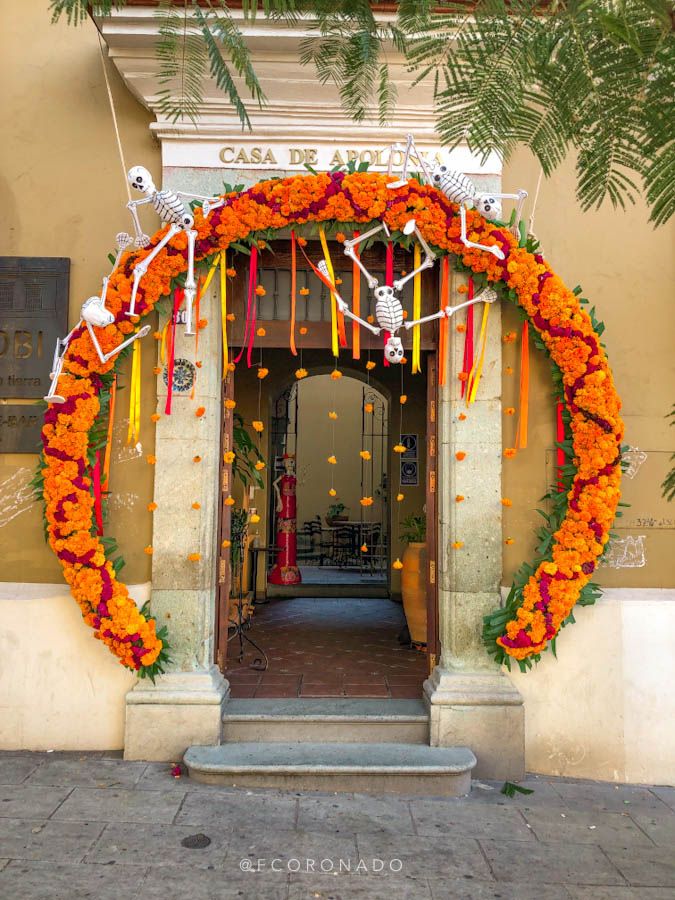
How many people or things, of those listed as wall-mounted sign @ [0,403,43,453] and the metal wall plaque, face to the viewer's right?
0

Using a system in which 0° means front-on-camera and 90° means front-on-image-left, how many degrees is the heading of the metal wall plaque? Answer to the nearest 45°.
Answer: approximately 0°

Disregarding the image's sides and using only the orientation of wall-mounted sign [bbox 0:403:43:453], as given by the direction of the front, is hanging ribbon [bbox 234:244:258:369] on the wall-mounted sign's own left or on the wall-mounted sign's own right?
on the wall-mounted sign's own left

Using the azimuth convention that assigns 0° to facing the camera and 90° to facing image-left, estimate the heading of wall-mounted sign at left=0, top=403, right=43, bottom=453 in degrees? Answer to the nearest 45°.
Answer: approximately 0°
